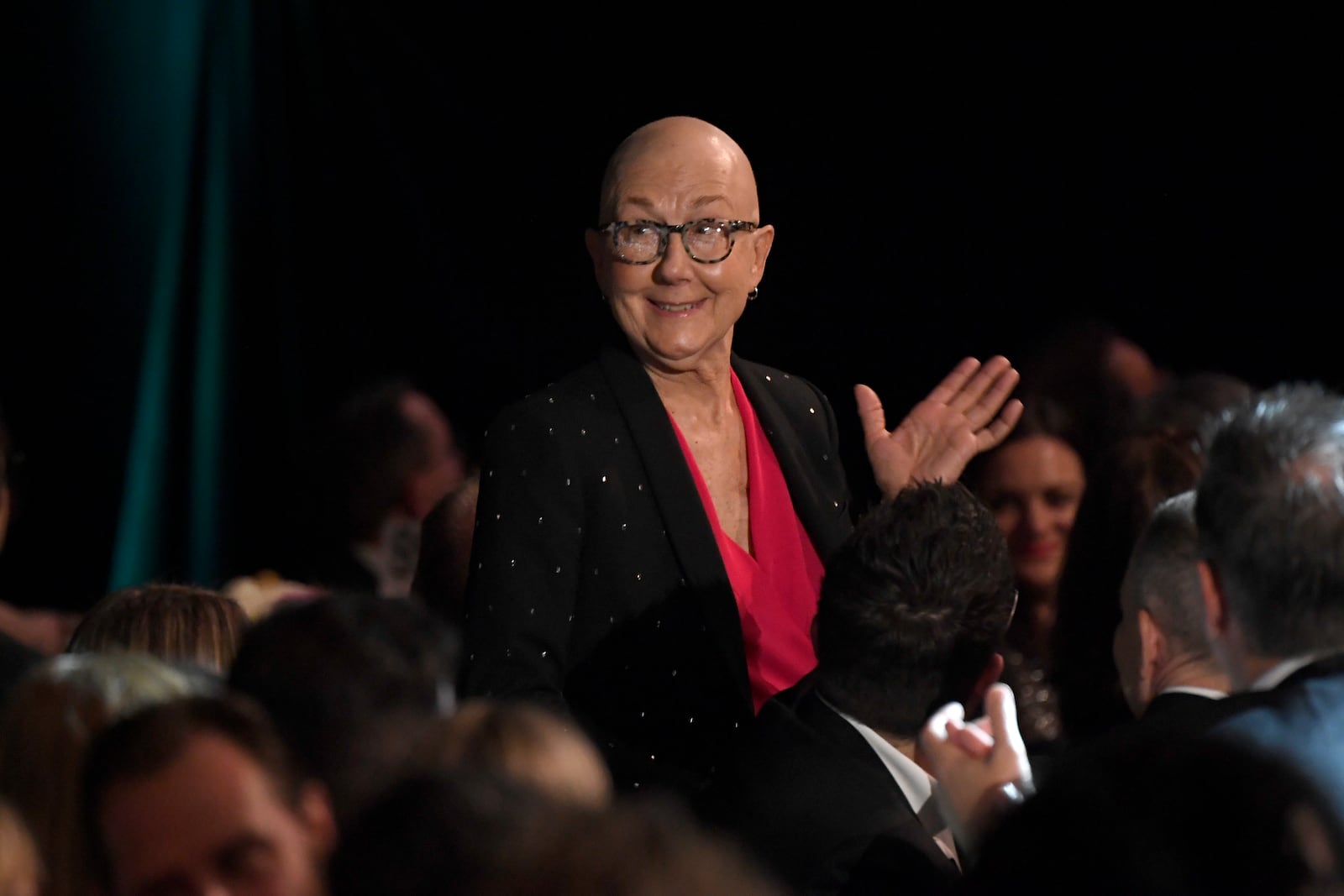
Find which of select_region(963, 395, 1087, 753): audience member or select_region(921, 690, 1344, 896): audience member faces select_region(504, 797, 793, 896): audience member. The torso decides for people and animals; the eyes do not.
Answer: select_region(963, 395, 1087, 753): audience member

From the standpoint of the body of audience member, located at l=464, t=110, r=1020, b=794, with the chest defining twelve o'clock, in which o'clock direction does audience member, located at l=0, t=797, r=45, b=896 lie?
audience member, located at l=0, t=797, r=45, b=896 is roughly at 2 o'clock from audience member, located at l=464, t=110, r=1020, b=794.

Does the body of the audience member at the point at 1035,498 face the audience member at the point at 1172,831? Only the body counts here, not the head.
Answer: yes

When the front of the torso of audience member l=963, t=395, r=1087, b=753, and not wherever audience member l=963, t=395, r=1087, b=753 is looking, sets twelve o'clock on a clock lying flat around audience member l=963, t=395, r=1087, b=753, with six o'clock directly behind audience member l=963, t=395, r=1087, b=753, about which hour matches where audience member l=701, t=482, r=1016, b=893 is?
audience member l=701, t=482, r=1016, b=893 is roughly at 12 o'clock from audience member l=963, t=395, r=1087, b=753.

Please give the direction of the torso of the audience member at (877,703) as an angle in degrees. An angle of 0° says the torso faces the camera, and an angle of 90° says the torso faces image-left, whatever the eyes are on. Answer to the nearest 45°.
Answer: approximately 225°

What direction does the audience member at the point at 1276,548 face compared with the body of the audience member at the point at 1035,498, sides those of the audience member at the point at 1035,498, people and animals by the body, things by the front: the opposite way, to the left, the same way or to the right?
the opposite way

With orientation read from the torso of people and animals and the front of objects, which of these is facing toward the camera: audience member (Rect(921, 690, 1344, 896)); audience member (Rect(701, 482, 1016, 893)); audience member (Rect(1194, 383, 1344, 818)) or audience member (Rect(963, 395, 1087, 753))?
audience member (Rect(963, 395, 1087, 753))

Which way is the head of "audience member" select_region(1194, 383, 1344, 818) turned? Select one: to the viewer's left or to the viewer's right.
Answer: to the viewer's left

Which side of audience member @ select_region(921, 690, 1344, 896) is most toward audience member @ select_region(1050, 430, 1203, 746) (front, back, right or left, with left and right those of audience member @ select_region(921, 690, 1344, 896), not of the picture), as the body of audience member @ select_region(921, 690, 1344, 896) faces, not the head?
front

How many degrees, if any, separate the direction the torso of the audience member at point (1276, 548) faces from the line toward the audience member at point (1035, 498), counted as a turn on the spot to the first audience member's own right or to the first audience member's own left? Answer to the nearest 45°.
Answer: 0° — they already face them

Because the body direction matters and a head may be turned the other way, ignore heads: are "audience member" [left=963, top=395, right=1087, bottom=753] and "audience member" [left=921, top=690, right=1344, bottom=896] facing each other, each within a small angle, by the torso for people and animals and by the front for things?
yes

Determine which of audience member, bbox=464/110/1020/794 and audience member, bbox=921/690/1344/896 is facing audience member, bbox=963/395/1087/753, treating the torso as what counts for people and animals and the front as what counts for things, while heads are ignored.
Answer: audience member, bbox=921/690/1344/896

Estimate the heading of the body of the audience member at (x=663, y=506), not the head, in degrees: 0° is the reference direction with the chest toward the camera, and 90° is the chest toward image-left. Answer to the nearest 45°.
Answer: approximately 315°

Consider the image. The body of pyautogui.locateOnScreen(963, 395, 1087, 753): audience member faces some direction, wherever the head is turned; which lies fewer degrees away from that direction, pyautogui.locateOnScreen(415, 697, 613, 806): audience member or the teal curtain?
the audience member

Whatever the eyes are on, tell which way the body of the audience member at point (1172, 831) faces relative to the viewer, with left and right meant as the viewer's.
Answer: facing away from the viewer

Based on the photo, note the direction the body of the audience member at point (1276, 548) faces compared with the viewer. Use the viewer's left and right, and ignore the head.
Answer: facing away from the viewer
